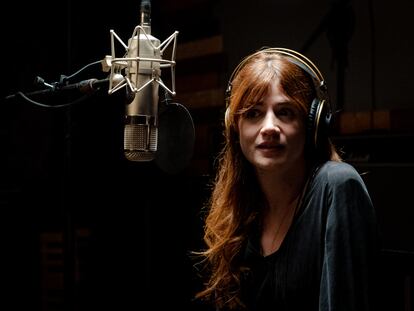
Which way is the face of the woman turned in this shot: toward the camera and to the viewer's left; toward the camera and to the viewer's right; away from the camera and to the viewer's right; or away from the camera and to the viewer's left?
toward the camera and to the viewer's left

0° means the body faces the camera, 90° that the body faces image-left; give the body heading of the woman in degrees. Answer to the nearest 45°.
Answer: approximately 45°
